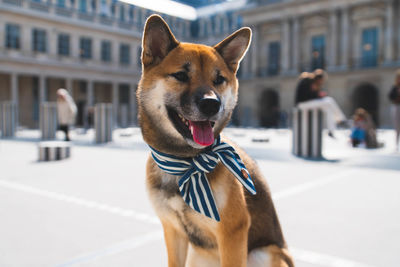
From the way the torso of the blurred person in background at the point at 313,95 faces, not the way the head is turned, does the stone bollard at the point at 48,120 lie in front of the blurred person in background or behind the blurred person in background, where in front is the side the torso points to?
behind

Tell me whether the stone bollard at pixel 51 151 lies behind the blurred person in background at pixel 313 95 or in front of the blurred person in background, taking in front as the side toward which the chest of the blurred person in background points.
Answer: behind

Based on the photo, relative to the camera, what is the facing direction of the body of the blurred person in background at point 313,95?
to the viewer's right

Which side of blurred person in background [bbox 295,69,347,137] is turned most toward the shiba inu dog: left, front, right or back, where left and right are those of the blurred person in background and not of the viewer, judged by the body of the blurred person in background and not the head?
right

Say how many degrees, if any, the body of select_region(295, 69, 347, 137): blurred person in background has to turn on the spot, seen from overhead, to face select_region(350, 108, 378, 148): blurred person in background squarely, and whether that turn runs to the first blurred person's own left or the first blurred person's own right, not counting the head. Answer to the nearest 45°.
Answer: approximately 45° to the first blurred person's own left
